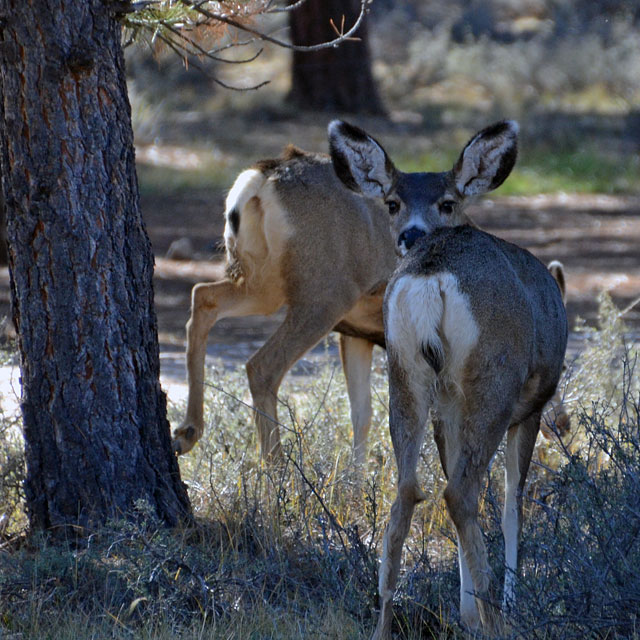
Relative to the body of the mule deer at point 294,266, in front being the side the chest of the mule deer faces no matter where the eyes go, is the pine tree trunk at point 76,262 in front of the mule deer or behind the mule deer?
behind

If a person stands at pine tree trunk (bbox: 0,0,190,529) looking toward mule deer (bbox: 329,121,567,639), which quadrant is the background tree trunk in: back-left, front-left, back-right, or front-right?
back-left

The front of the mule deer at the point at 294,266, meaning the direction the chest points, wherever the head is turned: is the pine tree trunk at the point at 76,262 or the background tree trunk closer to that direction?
the background tree trunk

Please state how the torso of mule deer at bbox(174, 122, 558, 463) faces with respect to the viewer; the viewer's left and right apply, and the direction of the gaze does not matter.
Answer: facing away from the viewer and to the right of the viewer

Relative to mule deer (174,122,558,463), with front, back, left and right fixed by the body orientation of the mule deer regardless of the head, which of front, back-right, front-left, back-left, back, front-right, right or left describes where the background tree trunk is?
front-left

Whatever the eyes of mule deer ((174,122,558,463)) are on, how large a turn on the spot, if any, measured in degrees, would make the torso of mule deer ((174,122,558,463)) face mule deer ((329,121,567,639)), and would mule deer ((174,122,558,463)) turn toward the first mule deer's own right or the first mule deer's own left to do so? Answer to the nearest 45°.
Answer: approximately 135° to the first mule deer's own right
